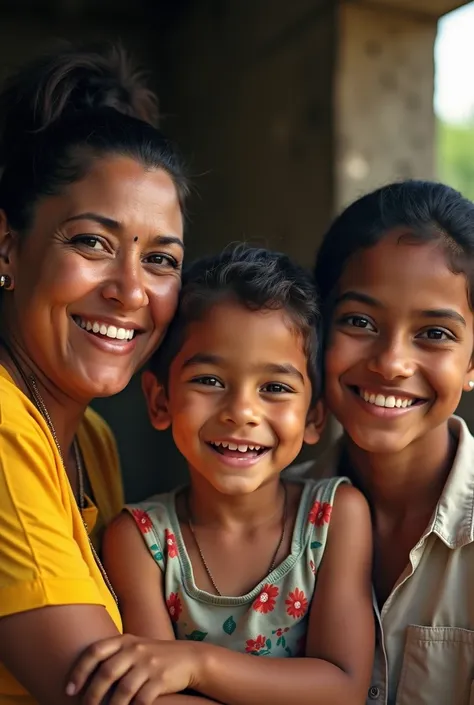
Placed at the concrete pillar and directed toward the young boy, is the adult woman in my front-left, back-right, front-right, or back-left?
front-right

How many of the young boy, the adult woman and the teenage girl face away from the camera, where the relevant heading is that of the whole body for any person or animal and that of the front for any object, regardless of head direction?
0

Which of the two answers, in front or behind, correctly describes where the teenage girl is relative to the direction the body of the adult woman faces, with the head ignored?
in front

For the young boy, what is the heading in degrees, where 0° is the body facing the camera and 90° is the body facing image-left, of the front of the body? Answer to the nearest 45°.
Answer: approximately 0°

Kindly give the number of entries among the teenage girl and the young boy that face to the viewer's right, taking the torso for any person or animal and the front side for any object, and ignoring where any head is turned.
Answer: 0

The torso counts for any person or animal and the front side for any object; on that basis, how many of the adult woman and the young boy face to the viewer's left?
0

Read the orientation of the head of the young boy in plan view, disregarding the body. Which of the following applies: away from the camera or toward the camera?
toward the camera

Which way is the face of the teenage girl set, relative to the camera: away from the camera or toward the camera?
toward the camera
